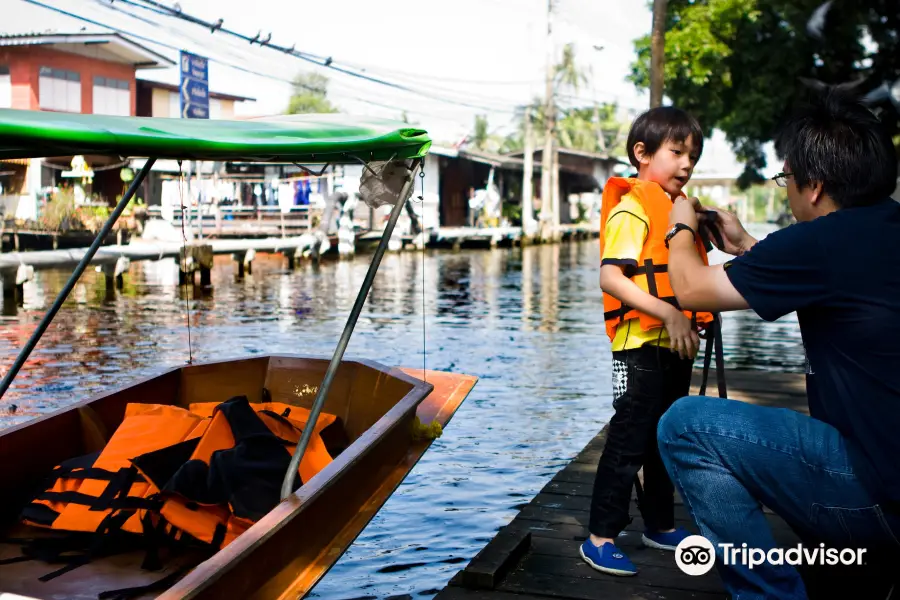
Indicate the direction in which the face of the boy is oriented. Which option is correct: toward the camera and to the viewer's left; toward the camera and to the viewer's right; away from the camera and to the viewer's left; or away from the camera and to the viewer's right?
toward the camera and to the viewer's right

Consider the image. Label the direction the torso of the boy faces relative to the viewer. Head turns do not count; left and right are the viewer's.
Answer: facing the viewer and to the right of the viewer

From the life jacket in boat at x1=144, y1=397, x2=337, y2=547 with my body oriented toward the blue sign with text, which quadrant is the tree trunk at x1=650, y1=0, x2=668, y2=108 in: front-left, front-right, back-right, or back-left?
front-right

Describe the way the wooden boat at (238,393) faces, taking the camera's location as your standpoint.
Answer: facing away from the viewer and to the right of the viewer

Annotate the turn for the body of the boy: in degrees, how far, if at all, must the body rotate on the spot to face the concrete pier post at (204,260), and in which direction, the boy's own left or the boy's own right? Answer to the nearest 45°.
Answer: approximately 180°

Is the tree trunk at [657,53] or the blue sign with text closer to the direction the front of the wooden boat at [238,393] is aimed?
the tree trunk

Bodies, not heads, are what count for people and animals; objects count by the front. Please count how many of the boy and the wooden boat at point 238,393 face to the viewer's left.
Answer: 0

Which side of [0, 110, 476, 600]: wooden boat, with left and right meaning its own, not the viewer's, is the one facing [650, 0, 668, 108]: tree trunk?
front

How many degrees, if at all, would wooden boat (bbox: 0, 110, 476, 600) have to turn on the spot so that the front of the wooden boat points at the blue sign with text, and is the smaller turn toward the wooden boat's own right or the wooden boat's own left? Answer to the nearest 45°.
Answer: approximately 45° to the wooden boat's own left

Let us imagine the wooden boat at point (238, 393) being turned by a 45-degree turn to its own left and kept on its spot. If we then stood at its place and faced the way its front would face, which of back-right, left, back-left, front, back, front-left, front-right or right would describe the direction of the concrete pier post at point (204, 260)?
front
